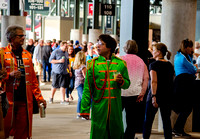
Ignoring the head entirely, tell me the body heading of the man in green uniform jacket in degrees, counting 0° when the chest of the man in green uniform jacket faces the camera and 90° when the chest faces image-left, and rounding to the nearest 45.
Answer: approximately 0°

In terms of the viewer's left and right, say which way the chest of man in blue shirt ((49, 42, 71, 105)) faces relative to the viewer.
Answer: facing the viewer and to the right of the viewer

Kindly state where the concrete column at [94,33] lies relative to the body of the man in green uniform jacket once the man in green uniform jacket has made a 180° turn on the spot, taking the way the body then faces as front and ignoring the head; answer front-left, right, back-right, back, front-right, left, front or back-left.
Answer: front

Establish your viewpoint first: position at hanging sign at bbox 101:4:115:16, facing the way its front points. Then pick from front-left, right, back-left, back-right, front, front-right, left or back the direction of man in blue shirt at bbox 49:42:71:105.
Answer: front

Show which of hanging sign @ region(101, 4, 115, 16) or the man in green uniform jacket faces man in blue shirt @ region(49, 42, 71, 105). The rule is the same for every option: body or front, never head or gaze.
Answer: the hanging sign

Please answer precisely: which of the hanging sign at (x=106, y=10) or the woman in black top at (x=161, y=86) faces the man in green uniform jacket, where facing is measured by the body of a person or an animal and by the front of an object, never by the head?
the hanging sign

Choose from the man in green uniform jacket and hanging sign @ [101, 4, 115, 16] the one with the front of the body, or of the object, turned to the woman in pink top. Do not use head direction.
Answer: the hanging sign

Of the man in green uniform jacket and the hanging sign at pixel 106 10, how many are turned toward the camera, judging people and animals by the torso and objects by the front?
2

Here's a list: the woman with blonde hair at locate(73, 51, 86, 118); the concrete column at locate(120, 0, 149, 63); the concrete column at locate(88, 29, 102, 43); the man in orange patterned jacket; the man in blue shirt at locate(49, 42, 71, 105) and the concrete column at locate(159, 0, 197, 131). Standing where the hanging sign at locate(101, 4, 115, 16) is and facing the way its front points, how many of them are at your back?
1

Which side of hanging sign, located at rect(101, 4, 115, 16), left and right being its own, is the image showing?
front

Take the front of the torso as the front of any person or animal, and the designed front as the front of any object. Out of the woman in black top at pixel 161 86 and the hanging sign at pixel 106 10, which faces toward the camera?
the hanging sign

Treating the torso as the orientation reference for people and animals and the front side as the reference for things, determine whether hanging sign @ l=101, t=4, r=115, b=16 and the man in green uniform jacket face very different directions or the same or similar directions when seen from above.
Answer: same or similar directions

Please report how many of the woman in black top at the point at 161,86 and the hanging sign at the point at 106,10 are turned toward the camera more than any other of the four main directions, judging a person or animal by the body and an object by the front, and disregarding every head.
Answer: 1

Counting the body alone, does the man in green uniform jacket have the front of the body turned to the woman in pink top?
no

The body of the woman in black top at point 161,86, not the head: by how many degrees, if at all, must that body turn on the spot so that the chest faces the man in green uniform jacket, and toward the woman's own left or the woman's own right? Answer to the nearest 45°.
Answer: approximately 135° to the woman's own left
